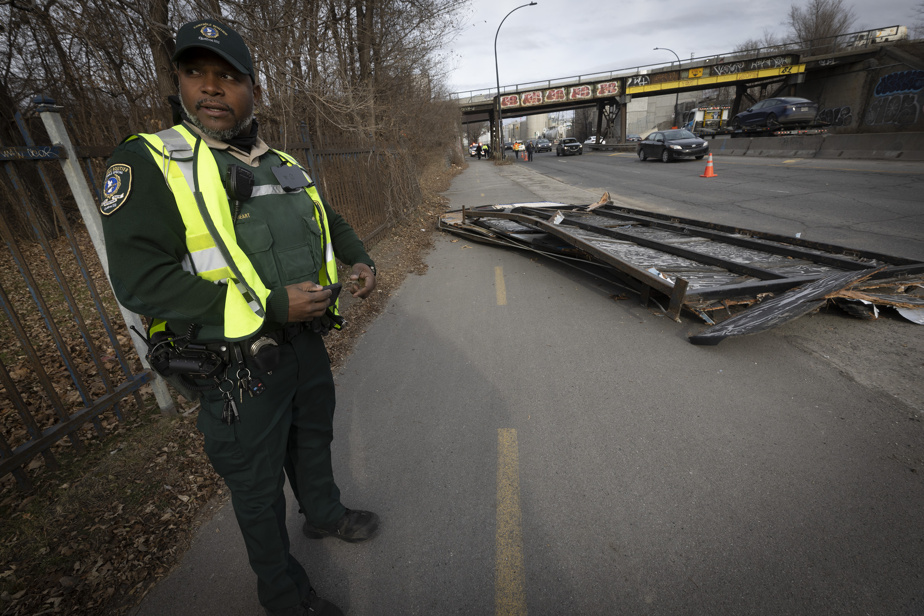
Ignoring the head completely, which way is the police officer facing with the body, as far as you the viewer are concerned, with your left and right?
facing the viewer and to the right of the viewer

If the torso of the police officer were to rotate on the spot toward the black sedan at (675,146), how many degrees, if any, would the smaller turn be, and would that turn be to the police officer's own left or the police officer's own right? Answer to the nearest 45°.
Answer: approximately 90° to the police officer's own left

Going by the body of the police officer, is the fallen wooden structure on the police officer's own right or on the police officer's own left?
on the police officer's own left

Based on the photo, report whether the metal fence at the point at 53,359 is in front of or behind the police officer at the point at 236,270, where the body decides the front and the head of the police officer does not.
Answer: behind

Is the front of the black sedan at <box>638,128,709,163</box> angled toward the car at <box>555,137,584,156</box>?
no

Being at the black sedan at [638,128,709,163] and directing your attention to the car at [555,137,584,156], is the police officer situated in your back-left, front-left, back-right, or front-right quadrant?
back-left

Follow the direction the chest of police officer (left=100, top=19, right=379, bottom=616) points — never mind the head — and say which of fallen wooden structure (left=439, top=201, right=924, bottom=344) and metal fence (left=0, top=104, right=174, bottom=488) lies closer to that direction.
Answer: the fallen wooden structure

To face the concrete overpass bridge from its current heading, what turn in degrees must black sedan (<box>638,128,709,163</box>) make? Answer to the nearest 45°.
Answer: approximately 135° to its left

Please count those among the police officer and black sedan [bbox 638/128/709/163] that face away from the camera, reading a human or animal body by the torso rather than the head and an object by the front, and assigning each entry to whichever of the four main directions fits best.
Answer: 0

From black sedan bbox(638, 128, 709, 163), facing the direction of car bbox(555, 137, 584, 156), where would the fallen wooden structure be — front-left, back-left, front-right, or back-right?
back-left

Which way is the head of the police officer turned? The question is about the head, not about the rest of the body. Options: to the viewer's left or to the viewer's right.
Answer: to the viewer's right

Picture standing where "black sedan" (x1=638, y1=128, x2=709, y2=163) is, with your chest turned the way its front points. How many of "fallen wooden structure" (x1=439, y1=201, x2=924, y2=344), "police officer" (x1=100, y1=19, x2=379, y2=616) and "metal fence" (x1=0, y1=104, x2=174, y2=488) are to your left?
0

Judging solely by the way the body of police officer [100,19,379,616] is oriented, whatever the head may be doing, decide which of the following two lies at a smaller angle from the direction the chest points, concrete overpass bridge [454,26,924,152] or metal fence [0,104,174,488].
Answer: the concrete overpass bridge

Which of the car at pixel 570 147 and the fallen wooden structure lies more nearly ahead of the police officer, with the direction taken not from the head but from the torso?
the fallen wooden structure

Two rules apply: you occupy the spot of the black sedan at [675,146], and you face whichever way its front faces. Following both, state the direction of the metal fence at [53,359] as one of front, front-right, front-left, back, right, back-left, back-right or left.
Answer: front-right
